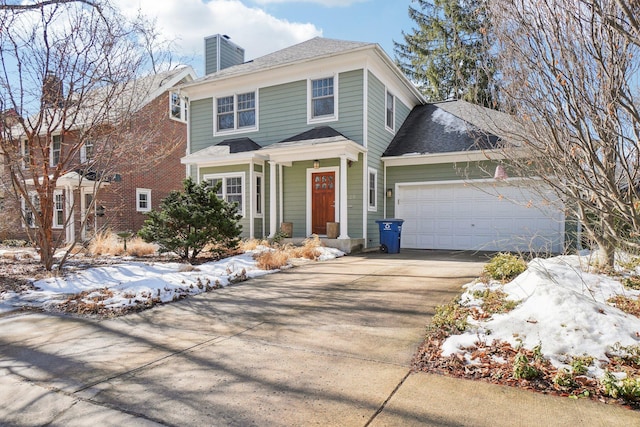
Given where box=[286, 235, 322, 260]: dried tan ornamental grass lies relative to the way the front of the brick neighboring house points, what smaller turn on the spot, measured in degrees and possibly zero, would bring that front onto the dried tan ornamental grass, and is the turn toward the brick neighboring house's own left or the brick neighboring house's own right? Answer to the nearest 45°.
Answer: approximately 45° to the brick neighboring house's own left

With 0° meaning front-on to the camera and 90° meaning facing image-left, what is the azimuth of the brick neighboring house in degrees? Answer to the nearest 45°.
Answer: approximately 45°

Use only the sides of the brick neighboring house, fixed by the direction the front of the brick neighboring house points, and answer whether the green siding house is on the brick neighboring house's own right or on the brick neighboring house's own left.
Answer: on the brick neighboring house's own left

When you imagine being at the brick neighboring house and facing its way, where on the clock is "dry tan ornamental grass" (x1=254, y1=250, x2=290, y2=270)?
The dry tan ornamental grass is roughly at 10 o'clock from the brick neighboring house.

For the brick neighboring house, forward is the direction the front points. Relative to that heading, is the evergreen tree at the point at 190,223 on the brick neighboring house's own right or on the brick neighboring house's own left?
on the brick neighboring house's own left

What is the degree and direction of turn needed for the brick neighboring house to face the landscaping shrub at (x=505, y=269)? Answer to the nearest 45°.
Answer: approximately 45° to its left

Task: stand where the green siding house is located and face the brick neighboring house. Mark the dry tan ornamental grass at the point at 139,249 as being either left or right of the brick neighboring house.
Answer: left

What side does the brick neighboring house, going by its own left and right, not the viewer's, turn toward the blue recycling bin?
left
